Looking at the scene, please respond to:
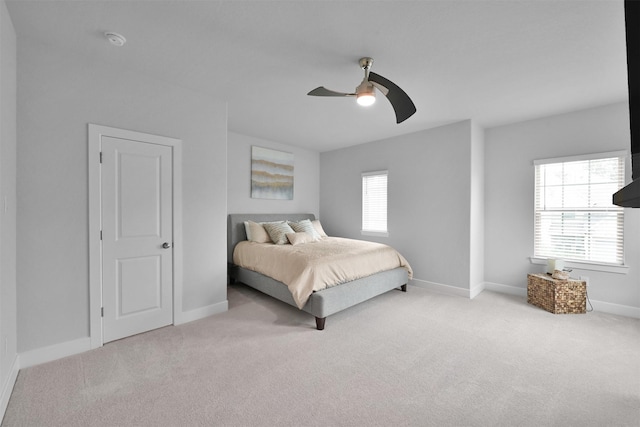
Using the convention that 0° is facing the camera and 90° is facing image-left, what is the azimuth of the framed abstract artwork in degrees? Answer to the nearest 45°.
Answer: approximately 315°

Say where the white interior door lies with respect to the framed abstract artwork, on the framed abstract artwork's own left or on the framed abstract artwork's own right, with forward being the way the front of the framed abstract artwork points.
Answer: on the framed abstract artwork's own right

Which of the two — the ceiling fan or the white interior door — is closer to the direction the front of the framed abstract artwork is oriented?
the ceiling fan

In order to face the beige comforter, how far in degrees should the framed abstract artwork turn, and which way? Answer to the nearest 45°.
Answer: approximately 45° to its right
